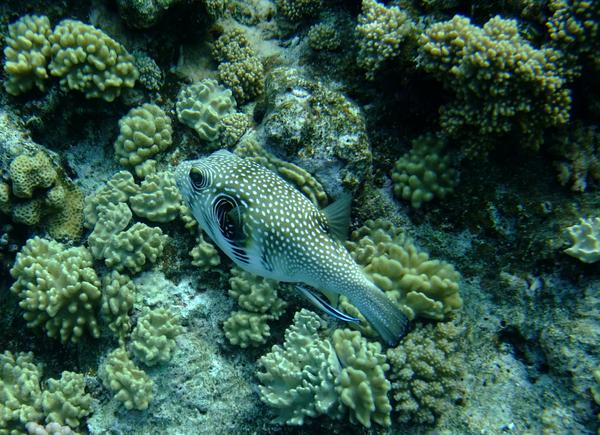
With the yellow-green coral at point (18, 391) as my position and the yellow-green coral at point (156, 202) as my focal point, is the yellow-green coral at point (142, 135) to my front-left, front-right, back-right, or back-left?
front-left

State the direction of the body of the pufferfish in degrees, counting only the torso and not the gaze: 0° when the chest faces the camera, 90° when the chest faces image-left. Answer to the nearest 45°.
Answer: approximately 90°

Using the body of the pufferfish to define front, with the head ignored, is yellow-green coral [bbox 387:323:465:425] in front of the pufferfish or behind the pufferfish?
behind

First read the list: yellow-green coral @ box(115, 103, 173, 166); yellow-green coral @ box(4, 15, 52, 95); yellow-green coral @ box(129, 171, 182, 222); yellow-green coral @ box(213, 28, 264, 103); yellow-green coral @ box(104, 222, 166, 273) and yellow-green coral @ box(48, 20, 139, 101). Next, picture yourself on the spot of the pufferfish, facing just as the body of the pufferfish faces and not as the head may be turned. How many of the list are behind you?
0

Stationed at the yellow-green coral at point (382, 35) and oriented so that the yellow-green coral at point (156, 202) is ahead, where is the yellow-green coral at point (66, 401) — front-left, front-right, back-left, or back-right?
front-left

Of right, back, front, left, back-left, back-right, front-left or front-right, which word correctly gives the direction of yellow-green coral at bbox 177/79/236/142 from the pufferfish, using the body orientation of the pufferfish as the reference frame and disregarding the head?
front-right

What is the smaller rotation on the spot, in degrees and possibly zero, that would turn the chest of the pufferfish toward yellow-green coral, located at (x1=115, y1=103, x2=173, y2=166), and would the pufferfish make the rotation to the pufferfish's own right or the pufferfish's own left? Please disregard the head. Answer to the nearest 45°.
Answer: approximately 45° to the pufferfish's own right

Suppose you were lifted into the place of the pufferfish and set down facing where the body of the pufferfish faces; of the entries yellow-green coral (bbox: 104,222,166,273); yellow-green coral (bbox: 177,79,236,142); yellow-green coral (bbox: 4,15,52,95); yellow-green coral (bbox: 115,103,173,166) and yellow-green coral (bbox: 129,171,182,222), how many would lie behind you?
0

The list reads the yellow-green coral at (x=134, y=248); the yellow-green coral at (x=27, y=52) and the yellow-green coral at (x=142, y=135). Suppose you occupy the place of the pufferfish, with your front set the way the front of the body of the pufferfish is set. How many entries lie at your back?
0

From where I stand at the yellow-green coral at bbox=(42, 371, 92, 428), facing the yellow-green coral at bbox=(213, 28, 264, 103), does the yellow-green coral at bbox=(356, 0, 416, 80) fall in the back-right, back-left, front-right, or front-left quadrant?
front-right

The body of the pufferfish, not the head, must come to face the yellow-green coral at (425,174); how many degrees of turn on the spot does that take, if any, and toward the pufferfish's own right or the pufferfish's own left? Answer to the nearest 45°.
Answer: approximately 135° to the pufferfish's own right

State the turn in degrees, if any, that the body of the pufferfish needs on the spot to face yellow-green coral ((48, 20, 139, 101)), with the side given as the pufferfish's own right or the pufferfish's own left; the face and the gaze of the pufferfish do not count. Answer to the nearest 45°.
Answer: approximately 45° to the pufferfish's own right
